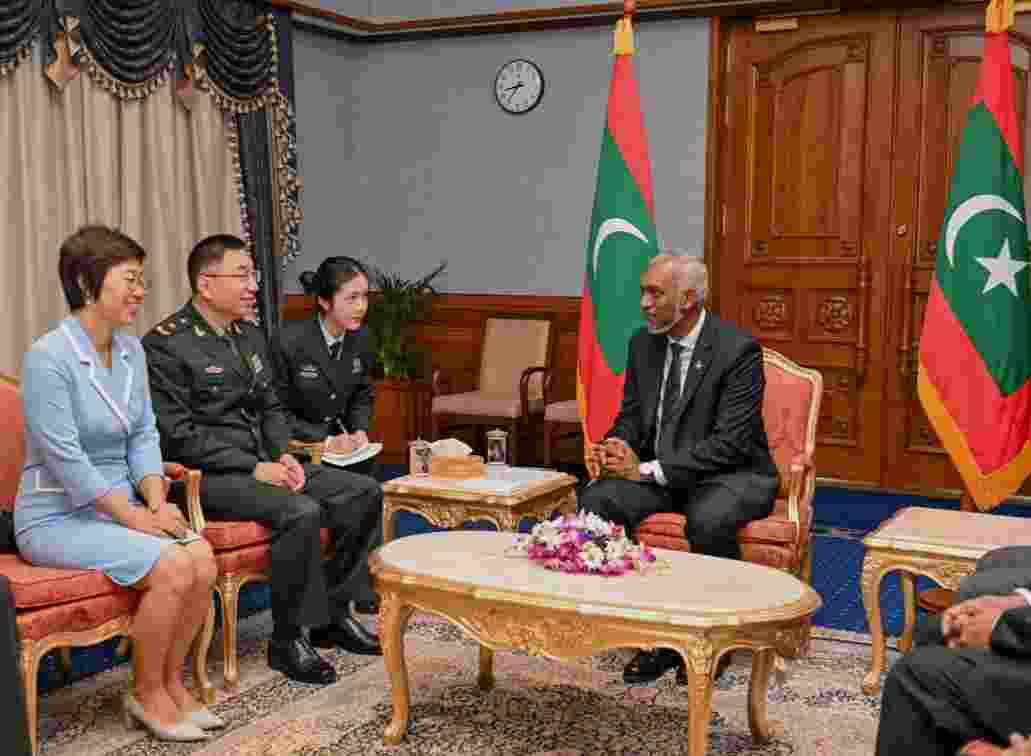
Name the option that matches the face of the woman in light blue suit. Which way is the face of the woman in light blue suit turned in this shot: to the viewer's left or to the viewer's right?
to the viewer's right

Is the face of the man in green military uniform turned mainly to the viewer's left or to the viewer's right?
to the viewer's right

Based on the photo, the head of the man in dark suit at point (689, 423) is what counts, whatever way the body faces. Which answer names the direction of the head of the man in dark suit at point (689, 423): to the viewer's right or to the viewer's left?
to the viewer's left

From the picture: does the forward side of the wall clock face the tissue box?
yes

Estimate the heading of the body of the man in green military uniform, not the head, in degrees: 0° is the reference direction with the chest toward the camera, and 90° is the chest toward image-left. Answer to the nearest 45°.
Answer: approximately 315°

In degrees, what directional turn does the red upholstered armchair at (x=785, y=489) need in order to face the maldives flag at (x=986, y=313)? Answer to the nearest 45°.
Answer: approximately 180°

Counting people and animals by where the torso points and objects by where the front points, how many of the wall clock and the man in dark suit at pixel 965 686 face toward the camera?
1

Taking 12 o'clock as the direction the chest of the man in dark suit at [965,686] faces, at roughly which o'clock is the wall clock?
The wall clock is roughly at 2 o'clock from the man in dark suit.

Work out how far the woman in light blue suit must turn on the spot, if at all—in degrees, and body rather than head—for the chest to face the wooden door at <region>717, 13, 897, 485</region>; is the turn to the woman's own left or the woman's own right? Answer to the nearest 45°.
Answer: approximately 90° to the woman's own left
